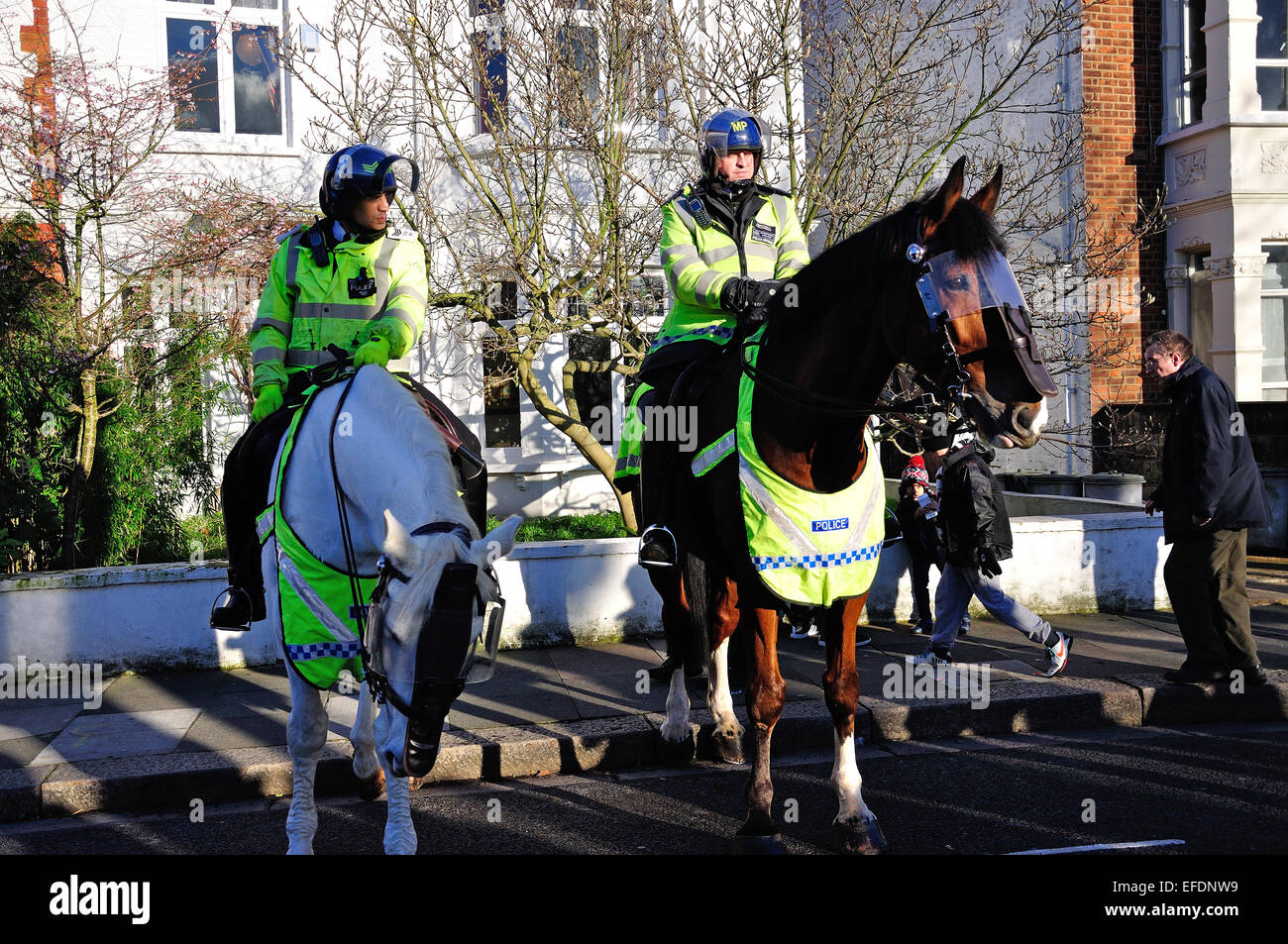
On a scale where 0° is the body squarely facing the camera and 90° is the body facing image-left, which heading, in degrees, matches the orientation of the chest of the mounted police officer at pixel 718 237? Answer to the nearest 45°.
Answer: approximately 315°

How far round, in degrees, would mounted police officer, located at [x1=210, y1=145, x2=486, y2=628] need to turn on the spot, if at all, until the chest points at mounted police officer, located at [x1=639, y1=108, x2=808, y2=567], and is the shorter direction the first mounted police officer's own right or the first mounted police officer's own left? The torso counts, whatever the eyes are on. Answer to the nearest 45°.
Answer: approximately 90° to the first mounted police officer's own left

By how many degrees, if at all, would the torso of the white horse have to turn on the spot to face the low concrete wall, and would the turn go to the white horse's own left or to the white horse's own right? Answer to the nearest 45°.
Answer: approximately 180°

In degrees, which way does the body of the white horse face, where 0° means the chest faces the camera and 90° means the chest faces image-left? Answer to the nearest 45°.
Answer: approximately 0°

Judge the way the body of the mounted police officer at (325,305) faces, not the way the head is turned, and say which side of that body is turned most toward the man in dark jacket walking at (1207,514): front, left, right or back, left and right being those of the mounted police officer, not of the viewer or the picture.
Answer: left

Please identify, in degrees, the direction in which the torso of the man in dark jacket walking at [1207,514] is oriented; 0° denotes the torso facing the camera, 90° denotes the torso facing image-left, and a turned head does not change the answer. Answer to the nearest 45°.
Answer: approximately 90°

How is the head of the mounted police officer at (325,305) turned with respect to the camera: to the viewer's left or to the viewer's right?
to the viewer's right

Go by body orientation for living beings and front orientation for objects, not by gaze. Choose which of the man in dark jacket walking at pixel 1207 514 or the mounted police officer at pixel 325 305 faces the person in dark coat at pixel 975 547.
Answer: the man in dark jacket walking
